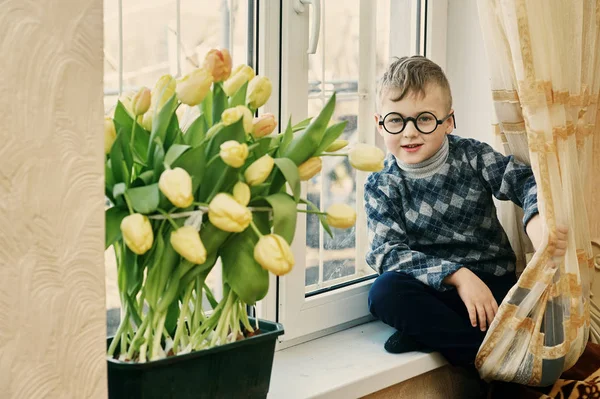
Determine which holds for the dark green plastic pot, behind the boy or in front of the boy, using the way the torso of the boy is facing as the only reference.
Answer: in front

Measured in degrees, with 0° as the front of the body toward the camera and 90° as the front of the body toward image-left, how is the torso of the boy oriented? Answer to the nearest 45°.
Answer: approximately 0°

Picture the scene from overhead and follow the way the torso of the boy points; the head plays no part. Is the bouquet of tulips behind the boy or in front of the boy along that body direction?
in front
